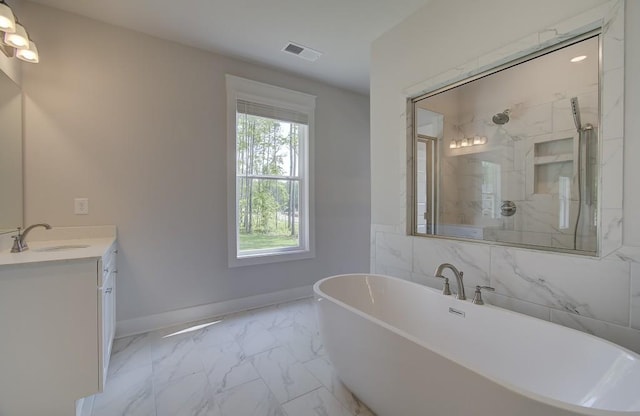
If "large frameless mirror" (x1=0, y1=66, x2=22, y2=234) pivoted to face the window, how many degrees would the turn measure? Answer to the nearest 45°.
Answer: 0° — it already faces it

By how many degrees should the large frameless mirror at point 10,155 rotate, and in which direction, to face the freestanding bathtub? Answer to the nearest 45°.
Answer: approximately 45° to its right

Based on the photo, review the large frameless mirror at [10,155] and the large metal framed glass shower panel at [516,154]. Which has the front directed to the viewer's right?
the large frameless mirror at [10,155]

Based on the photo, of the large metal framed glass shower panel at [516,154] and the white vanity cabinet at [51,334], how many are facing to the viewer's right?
1

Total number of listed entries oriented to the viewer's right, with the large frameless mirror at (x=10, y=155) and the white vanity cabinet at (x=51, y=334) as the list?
2

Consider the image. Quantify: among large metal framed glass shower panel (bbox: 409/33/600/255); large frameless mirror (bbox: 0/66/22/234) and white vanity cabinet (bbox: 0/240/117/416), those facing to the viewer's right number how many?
2

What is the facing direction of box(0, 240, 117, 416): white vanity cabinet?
to the viewer's right

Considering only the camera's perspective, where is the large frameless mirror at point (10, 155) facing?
facing to the right of the viewer
